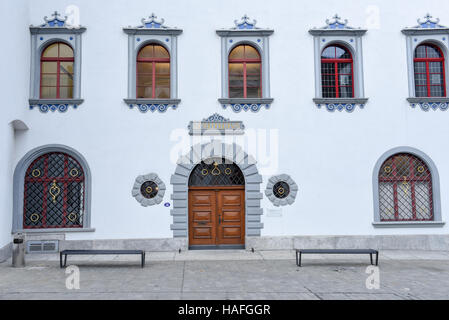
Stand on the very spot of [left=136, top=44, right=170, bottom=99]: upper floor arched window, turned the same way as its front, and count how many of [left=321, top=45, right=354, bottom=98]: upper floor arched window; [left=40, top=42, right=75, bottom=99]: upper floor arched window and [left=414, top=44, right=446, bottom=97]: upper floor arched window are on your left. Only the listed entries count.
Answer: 2

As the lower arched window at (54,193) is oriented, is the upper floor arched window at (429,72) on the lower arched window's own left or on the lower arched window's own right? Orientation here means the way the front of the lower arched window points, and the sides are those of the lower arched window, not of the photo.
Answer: on the lower arched window's own left

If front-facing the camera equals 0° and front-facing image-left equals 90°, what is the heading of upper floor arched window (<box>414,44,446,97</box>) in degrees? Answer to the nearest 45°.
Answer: approximately 0°

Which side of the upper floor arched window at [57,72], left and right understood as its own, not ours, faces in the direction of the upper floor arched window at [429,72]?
left

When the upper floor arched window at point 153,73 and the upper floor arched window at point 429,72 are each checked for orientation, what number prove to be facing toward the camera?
2

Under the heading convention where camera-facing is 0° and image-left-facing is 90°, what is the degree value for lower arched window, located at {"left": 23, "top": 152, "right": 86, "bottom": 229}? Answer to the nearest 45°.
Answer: approximately 0°

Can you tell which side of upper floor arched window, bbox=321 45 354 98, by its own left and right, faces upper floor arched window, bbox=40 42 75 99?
right
